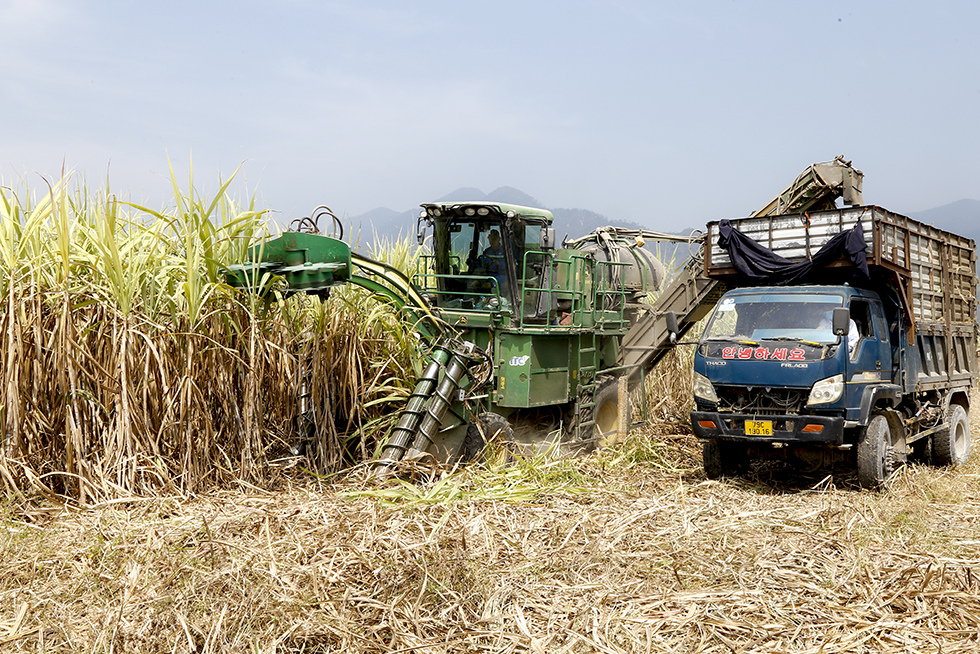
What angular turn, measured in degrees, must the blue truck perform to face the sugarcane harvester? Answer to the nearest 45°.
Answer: approximately 45° to its right

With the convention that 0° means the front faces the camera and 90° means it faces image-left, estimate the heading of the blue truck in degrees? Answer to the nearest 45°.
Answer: approximately 45°

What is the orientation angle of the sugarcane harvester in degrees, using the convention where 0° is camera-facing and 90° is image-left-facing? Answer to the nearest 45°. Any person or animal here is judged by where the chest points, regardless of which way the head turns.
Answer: approximately 45°

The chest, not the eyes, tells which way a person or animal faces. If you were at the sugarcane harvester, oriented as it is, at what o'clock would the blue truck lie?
The blue truck is roughly at 8 o'clock from the sugarcane harvester.
